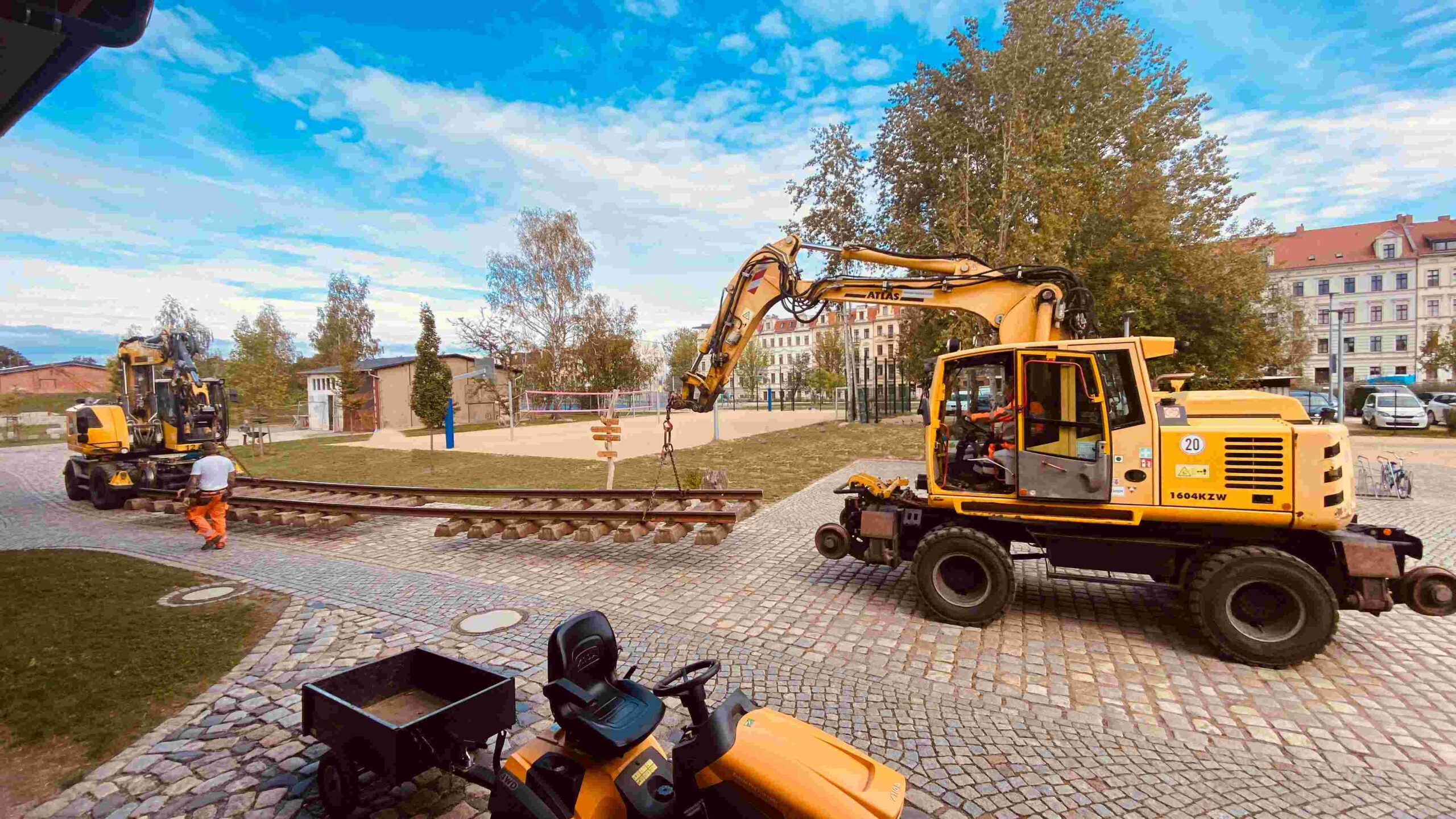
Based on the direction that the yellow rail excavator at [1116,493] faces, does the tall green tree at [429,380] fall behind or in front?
in front

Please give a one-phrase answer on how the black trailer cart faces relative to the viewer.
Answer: facing the viewer and to the right of the viewer

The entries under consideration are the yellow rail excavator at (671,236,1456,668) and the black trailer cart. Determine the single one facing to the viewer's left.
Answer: the yellow rail excavator

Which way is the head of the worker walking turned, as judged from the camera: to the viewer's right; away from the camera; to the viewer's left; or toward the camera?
away from the camera

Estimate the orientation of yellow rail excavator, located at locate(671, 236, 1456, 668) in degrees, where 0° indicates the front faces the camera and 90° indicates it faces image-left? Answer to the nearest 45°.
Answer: approximately 90°

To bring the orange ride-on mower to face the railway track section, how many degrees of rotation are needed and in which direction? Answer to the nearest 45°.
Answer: approximately 135° to its left

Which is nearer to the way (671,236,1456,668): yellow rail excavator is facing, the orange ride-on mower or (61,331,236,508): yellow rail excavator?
the yellow rail excavator

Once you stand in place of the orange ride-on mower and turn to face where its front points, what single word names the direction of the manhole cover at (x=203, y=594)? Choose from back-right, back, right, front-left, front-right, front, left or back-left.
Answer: back

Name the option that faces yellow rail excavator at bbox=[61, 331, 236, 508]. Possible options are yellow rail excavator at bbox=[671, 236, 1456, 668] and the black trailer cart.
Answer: yellow rail excavator at bbox=[671, 236, 1456, 668]

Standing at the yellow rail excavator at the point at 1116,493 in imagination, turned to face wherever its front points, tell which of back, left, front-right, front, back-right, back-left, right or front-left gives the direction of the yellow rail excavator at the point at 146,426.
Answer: front

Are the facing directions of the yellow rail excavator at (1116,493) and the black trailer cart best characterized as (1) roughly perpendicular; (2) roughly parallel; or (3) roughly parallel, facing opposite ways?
roughly parallel, facing opposite ways

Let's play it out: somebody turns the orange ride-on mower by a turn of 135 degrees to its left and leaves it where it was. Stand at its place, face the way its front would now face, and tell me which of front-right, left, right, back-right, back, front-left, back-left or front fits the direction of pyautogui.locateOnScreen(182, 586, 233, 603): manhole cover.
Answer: front-left
